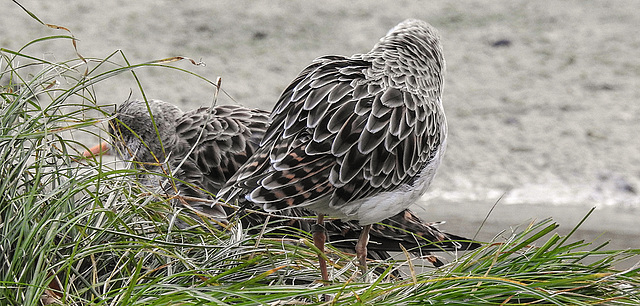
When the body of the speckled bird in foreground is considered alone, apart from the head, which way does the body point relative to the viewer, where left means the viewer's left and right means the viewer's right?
facing away from the viewer and to the right of the viewer

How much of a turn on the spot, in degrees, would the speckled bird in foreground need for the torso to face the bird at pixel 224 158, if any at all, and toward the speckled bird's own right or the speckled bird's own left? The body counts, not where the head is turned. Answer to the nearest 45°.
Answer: approximately 90° to the speckled bird's own left

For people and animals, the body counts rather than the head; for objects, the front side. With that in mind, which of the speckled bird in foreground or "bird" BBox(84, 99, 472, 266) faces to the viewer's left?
the bird

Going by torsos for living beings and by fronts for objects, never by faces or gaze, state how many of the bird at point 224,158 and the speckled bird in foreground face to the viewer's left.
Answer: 1

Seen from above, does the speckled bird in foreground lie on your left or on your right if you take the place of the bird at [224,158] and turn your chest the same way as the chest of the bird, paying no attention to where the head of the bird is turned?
on your left

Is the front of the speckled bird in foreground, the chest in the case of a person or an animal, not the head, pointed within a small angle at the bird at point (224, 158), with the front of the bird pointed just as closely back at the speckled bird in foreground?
no

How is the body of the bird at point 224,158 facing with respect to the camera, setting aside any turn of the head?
to the viewer's left
